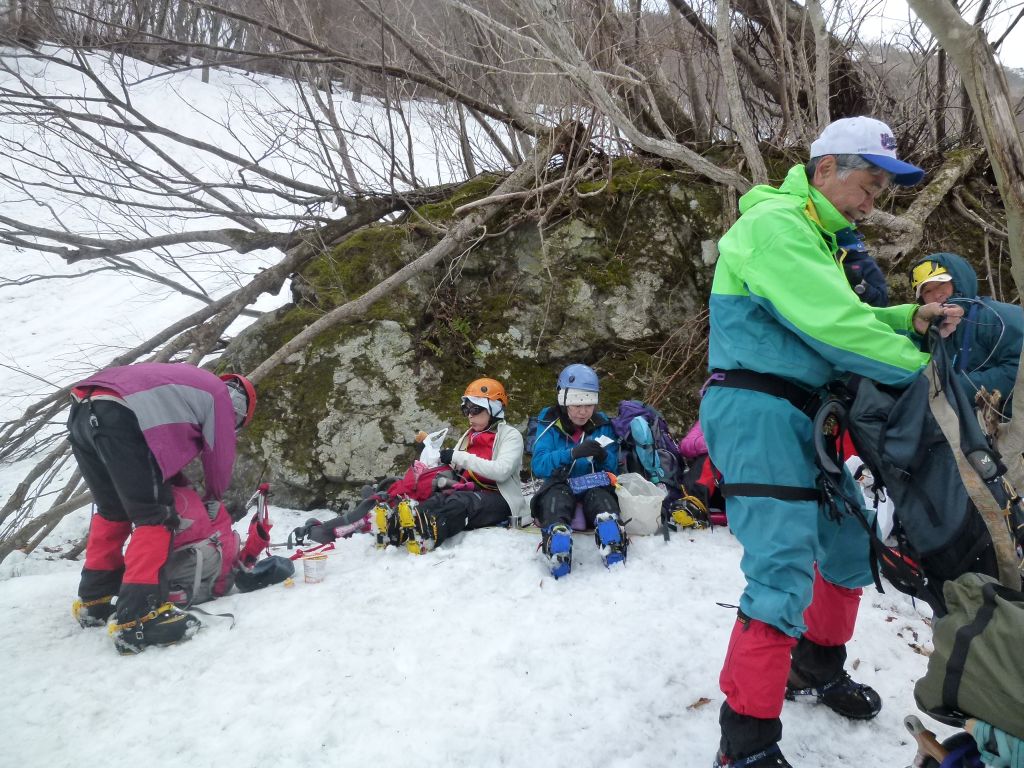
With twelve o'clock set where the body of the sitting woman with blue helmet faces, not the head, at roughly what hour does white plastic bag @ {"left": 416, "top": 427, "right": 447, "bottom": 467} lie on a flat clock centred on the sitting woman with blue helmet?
The white plastic bag is roughly at 4 o'clock from the sitting woman with blue helmet.

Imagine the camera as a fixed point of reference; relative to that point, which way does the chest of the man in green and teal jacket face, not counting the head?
to the viewer's right

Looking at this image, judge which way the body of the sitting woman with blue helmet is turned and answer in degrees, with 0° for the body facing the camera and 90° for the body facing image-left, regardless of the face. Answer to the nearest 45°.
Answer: approximately 0°

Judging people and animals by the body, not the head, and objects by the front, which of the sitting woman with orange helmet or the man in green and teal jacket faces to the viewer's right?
the man in green and teal jacket

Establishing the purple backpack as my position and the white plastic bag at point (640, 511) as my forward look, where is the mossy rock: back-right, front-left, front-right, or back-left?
back-right

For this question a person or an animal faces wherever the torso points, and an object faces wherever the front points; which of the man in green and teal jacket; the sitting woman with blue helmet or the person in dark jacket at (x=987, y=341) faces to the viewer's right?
the man in green and teal jacket

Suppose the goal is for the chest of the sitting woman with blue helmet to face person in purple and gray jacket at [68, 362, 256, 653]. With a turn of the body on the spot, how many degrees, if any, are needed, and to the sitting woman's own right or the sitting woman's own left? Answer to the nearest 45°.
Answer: approximately 45° to the sitting woman's own right

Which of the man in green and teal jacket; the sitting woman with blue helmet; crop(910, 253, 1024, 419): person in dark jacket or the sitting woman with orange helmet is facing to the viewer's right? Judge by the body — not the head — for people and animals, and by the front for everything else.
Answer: the man in green and teal jacket

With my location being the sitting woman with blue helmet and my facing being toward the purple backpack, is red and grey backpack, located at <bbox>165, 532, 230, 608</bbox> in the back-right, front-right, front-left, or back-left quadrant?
back-left

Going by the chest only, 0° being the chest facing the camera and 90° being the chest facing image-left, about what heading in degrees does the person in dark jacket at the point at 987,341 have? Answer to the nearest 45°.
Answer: approximately 45°

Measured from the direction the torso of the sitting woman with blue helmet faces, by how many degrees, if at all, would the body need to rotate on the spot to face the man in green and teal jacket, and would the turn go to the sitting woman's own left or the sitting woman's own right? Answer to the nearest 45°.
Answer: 0° — they already face them

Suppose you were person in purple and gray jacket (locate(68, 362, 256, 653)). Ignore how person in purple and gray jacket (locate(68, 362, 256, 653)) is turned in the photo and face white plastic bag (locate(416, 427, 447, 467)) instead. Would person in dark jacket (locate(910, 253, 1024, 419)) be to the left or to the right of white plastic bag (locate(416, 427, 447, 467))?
right
